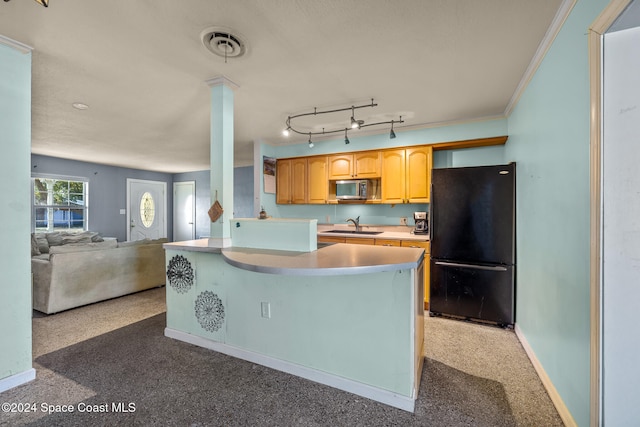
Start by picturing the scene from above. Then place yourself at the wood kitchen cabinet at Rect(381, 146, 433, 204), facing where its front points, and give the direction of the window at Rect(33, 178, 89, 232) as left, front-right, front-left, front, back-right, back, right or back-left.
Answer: right

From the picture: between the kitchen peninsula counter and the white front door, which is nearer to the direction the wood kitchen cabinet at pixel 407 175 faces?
the kitchen peninsula counter

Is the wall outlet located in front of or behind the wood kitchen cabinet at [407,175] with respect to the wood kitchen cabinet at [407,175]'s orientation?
in front

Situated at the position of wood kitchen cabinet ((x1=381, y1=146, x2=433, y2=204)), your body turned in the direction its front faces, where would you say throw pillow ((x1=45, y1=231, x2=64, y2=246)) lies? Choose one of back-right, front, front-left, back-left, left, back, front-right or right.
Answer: right

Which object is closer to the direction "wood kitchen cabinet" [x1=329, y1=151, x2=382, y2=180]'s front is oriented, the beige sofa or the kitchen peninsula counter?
the kitchen peninsula counter

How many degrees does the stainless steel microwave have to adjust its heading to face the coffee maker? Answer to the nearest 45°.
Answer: approximately 90° to its left

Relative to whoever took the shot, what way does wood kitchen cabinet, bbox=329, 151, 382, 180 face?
facing the viewer

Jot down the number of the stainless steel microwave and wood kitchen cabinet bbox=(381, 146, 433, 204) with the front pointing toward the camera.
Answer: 2

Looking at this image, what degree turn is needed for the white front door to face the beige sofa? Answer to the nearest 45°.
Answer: approximately 45° to its right

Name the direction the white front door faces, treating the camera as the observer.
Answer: facing the viewer and to the right of the viewer

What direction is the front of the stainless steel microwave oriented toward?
toward the camera
